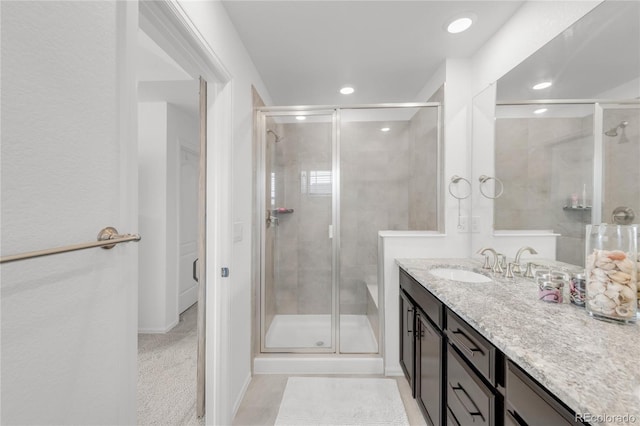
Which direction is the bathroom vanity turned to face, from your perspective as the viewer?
facing the viewer and to the left of the viewer

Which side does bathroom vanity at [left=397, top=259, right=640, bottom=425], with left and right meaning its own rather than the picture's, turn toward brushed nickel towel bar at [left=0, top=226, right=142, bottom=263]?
front

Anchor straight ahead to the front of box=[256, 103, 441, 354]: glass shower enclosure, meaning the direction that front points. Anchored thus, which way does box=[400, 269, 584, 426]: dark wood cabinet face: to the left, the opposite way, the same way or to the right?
to the right

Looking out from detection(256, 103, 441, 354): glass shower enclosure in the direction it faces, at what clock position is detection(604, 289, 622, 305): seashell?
The seashell is roughly at 11 o'clock from the glass shower enclosure.

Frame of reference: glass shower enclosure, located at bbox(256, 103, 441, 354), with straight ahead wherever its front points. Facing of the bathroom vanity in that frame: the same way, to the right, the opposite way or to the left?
to the right

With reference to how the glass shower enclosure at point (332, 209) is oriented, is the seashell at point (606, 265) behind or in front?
in front
